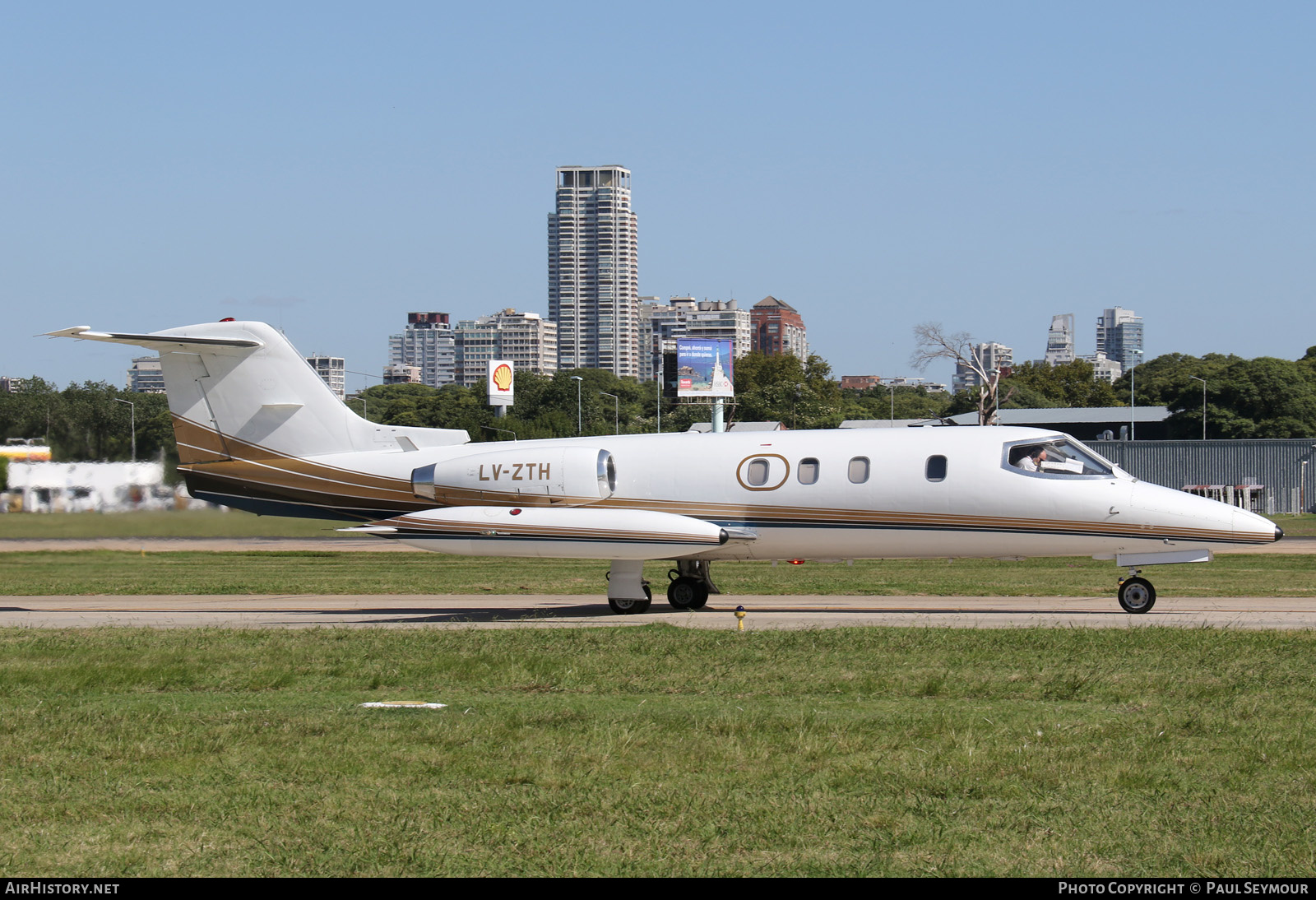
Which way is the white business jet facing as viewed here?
to the viewer's right

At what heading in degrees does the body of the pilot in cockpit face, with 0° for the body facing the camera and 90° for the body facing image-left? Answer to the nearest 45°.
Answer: approximately 270°
